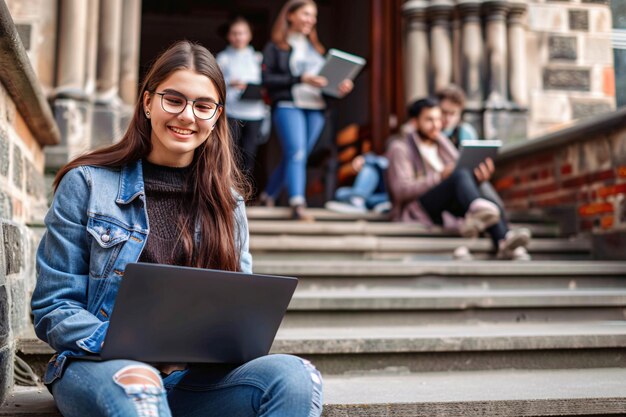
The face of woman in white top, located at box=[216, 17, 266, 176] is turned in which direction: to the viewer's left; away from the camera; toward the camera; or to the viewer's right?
toward the camera

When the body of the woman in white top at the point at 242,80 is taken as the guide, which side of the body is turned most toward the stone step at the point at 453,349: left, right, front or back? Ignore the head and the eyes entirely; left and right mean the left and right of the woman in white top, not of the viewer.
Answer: front

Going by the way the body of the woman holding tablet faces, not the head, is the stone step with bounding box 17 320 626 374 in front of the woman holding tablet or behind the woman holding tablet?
in front

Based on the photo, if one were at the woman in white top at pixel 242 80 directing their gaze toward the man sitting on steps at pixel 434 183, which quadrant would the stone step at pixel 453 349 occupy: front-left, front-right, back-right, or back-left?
front-right

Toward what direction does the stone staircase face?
toward the camera

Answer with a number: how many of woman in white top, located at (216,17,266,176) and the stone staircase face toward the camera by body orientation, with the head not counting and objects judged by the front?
2

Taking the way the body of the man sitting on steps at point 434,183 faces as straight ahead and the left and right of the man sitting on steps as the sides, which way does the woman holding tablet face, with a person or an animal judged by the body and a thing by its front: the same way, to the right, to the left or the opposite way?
the same way

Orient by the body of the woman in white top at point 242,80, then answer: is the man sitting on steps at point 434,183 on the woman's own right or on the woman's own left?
on the woman's own left

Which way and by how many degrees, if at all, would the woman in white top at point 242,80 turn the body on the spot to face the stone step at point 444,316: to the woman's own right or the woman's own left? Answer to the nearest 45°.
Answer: approximately 45° to the woman's own left

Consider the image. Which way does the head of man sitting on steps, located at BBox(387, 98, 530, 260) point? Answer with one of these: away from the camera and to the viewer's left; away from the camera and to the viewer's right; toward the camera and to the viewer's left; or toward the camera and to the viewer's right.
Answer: toward the camera and to the viewer's right

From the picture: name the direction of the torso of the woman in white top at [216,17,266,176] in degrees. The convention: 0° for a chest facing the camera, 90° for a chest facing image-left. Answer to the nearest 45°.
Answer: approximately 0°

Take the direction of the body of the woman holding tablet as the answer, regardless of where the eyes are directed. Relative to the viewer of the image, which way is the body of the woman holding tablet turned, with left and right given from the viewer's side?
facing the viewer and to the right of the viewer
